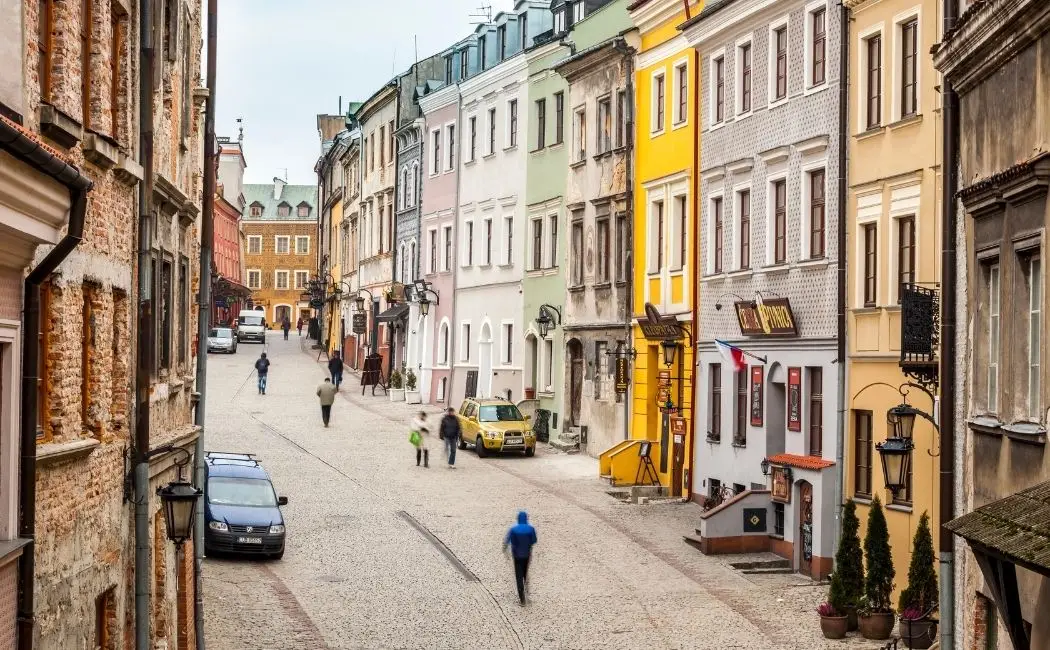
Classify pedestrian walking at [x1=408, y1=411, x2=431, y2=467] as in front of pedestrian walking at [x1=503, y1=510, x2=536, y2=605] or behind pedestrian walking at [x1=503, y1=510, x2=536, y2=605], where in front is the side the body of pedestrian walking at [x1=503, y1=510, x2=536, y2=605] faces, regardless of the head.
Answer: in front

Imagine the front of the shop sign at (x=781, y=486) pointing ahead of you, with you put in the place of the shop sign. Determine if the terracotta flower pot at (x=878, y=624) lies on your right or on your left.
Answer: on your left

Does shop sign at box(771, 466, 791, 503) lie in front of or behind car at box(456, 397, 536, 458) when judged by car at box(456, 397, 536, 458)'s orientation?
in front

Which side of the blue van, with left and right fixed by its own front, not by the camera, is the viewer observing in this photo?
front

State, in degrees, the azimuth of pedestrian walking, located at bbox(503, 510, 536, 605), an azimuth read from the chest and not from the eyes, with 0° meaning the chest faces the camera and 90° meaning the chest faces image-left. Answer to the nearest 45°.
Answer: approximately 180°

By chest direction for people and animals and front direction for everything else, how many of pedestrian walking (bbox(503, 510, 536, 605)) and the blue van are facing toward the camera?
1

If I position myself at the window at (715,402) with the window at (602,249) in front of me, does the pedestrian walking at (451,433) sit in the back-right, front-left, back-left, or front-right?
front-left
